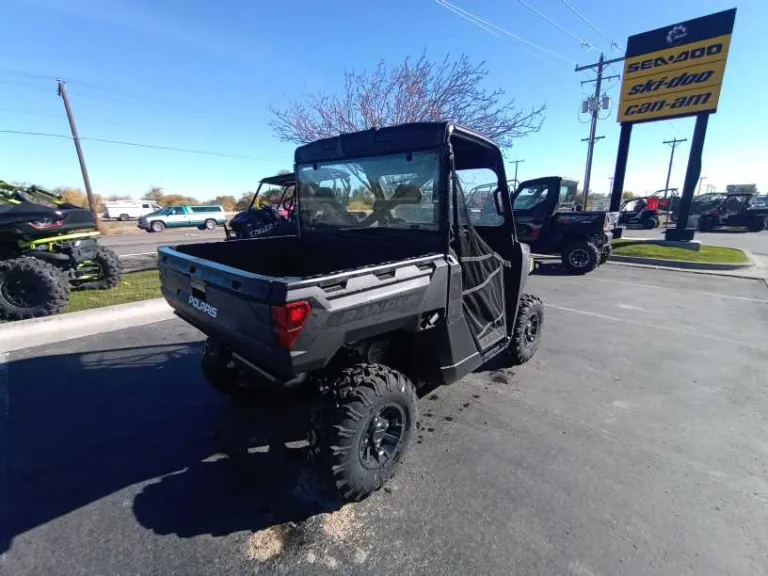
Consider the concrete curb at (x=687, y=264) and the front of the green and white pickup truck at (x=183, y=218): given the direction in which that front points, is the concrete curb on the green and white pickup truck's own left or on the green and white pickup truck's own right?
on the green and white pickup truck's own left

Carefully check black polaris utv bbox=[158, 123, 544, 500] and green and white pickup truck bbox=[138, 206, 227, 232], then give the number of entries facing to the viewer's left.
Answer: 1

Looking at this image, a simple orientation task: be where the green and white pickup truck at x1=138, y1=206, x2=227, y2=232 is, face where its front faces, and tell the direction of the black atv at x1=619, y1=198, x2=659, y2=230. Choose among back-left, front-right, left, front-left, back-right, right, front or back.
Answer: back-left

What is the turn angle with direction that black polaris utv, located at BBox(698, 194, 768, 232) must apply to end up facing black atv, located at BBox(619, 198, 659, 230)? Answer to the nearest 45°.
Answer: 0° — it already faces it

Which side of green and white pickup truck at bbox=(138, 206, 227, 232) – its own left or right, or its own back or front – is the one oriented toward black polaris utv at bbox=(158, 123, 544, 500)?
left

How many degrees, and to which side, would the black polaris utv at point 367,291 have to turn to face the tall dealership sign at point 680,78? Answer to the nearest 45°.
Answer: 0° — it already faces it

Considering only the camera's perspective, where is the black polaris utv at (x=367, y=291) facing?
facing away from the viewer and to the right of the viewer

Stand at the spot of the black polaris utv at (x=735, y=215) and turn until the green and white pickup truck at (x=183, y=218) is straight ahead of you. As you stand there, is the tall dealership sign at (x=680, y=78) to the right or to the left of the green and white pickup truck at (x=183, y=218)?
left

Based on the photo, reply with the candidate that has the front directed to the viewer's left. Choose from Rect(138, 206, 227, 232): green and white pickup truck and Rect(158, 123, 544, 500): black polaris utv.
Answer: the green and white pickup truck

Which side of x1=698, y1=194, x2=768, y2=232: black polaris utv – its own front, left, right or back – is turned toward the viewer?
left

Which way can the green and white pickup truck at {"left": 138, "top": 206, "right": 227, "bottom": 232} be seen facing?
to the viewer's left

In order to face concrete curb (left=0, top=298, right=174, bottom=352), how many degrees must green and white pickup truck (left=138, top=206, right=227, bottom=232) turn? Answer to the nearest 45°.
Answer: approximately 90° to its left

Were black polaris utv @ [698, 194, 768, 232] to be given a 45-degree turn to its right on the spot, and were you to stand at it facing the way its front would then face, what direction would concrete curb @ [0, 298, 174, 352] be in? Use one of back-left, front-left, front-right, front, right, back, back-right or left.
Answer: back-left
